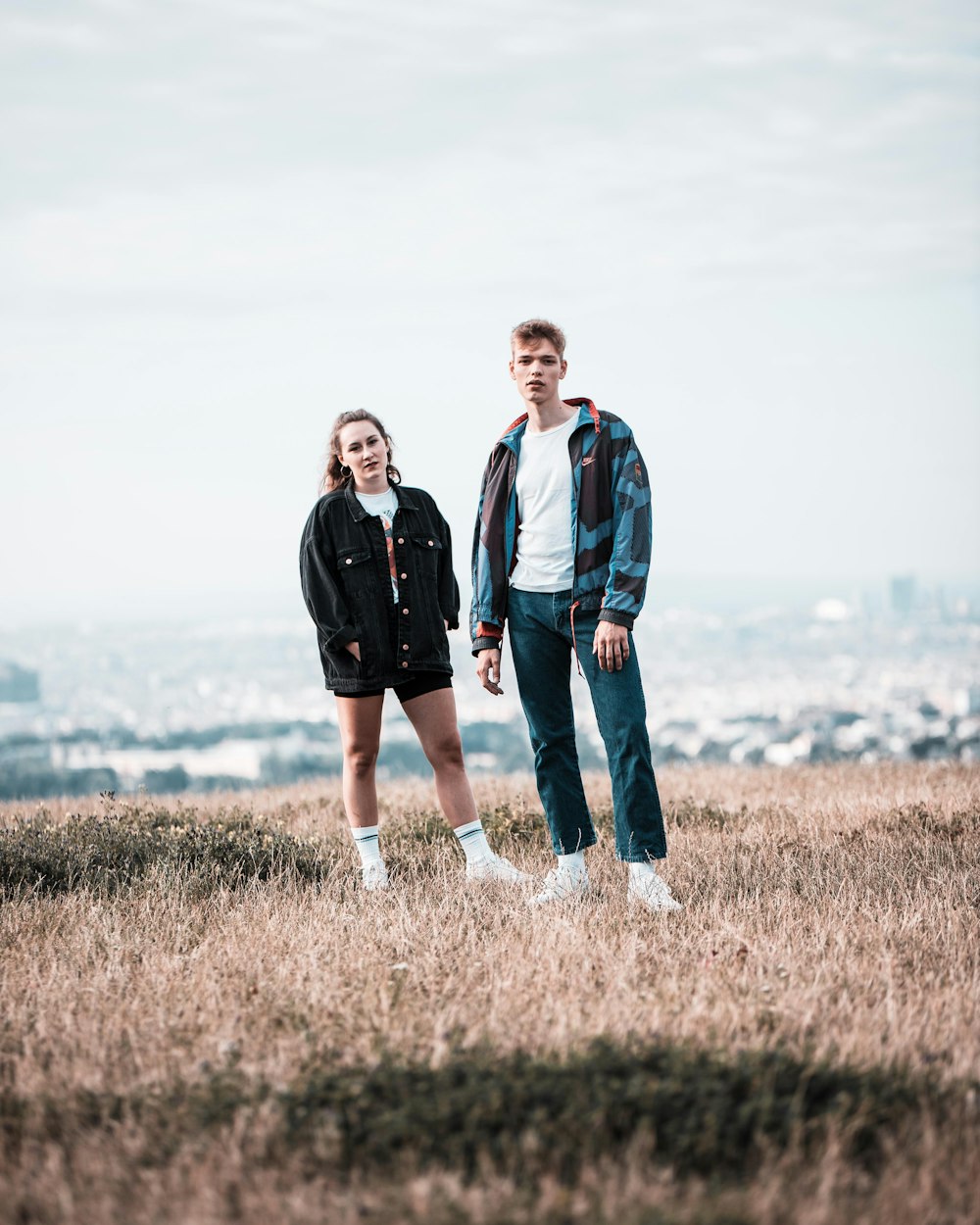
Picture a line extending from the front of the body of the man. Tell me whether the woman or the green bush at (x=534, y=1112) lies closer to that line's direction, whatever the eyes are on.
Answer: the green bush

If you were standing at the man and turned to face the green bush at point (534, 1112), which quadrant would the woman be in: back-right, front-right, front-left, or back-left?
back-right

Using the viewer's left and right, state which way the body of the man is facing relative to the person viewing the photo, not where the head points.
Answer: facing the viewer

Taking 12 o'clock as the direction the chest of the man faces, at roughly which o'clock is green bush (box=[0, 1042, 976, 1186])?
The green bush is roughly at 12 o'clock from the man.
